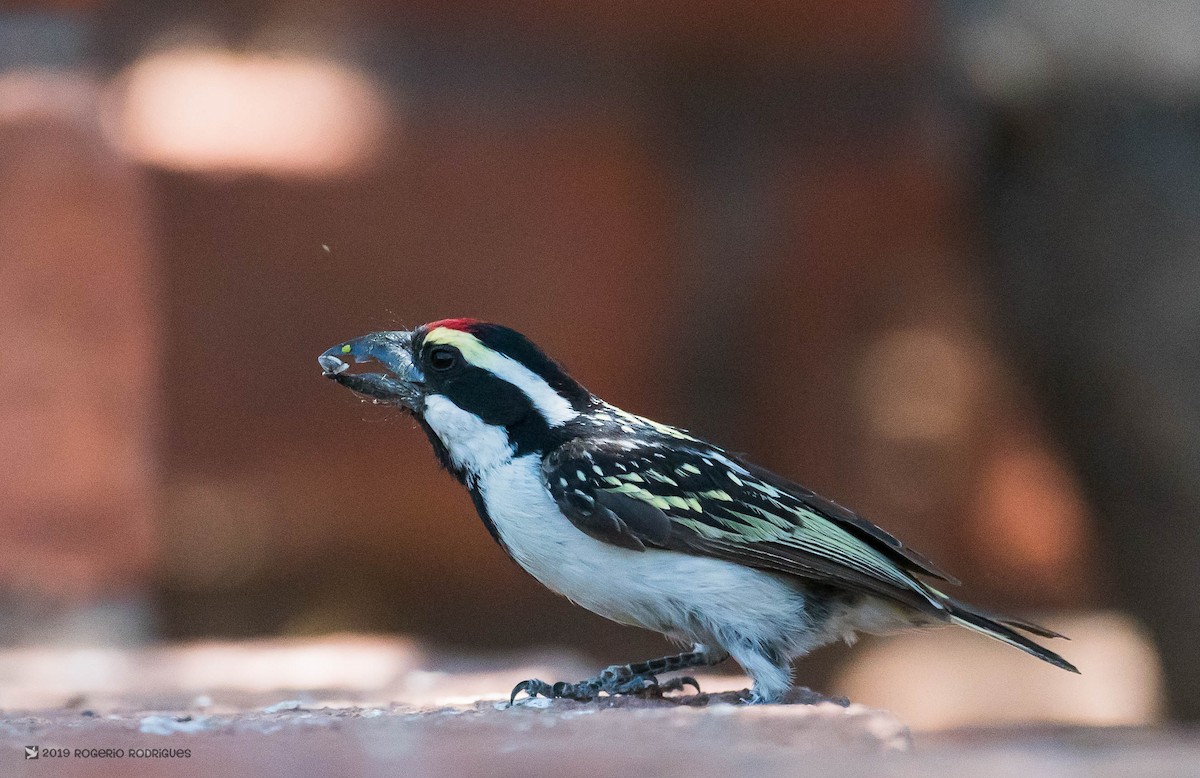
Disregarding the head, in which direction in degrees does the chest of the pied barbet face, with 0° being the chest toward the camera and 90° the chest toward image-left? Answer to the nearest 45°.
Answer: approximately 90°
